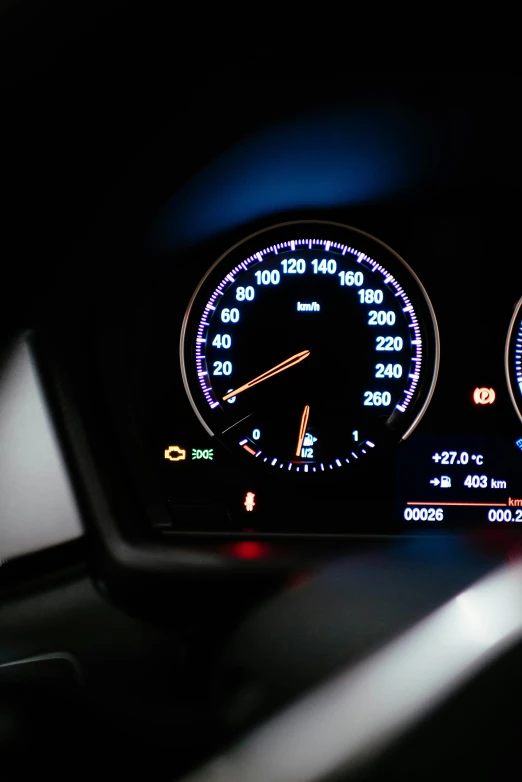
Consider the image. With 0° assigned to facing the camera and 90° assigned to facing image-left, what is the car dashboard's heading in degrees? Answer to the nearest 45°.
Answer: approximately 0°
